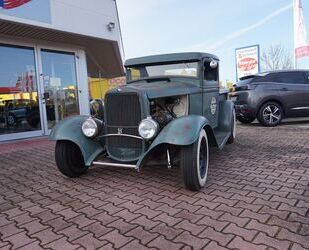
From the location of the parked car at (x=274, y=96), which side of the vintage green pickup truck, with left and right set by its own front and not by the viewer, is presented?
back

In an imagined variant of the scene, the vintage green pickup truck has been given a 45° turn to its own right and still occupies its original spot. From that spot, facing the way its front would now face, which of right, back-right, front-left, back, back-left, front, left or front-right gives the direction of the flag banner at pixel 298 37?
back-right

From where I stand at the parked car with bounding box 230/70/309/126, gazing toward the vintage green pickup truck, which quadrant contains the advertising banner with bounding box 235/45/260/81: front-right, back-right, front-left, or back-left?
back-right

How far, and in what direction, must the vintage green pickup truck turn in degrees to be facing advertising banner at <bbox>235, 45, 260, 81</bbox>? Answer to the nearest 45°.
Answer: approximately 180°

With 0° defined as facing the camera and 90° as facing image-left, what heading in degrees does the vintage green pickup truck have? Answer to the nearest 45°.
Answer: approximately 45°
